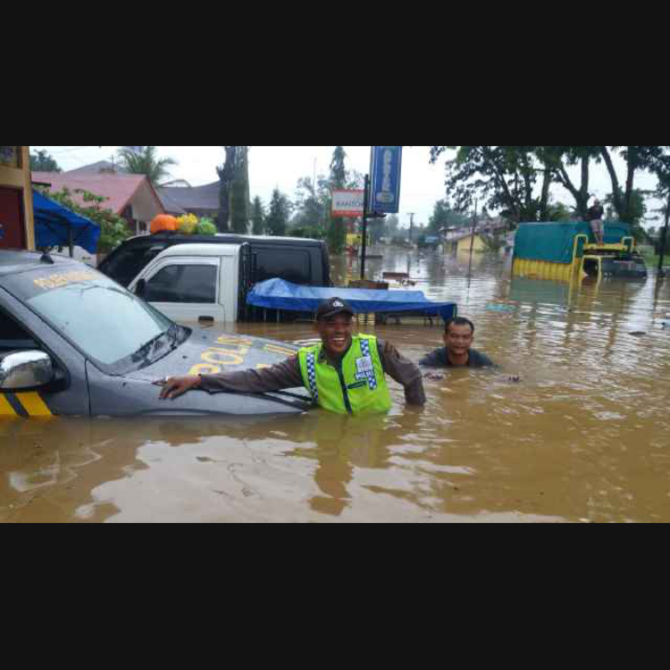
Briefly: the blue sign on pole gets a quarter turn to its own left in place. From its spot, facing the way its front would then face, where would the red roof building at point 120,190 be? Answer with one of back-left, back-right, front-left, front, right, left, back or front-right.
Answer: back-left

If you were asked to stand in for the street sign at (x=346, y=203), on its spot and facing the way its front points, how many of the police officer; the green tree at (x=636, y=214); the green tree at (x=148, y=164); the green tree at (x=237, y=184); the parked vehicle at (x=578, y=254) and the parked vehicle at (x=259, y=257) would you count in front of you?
2

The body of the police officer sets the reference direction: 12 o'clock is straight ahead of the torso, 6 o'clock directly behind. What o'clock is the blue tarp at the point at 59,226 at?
The blue tarp is roughly at 5 o'clock from the police officer.

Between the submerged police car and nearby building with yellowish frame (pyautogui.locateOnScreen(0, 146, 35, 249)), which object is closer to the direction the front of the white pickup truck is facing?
the nearby building with yellowish frame

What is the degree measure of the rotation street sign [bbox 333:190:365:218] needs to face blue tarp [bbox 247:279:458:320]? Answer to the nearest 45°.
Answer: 0° — it already faces it

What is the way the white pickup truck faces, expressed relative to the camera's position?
facing to the left of the viewer

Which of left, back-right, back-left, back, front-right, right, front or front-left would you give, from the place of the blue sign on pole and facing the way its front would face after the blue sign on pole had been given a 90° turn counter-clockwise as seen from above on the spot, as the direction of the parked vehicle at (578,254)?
front-left

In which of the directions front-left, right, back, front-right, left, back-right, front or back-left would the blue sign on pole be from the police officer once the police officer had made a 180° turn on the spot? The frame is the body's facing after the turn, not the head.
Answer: front

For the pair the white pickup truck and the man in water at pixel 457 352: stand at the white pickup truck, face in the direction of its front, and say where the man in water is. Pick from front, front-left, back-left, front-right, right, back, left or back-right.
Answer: back-left

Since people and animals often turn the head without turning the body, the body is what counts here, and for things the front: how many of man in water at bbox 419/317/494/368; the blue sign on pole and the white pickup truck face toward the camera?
2

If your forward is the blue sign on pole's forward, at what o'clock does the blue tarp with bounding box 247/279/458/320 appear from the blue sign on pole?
The blue tarp is roughly at 12 o'clock from the blue sign on pole.
